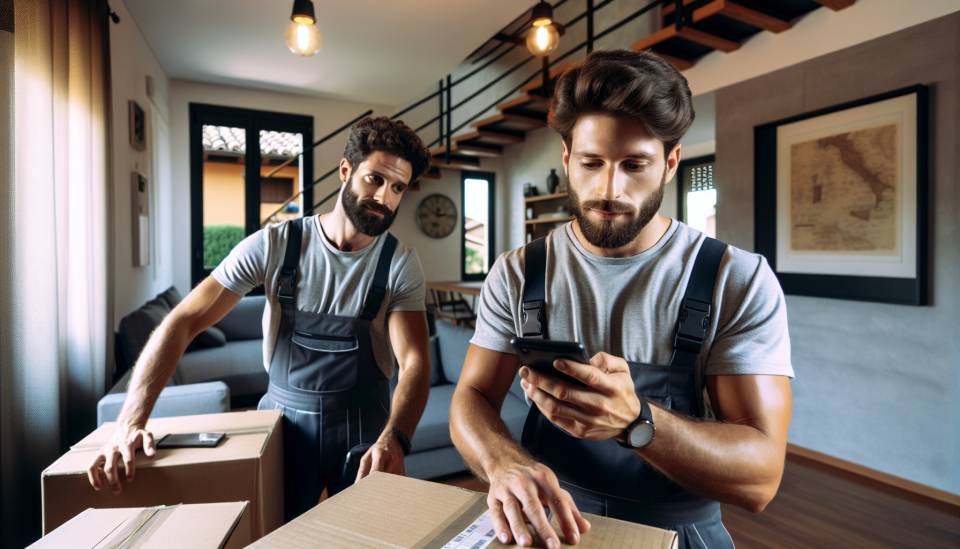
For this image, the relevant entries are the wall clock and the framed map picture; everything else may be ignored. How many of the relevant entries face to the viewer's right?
0

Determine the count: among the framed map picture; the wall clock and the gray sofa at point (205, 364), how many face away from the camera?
0

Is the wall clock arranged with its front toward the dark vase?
no

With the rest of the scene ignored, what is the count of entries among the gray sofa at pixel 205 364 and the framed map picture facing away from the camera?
0

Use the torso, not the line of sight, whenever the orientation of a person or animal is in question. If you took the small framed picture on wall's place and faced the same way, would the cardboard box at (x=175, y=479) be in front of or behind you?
in front

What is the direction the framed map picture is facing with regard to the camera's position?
facing the viewer and to the left of the viewer

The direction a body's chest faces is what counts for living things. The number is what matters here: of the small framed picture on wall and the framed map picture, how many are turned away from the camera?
0

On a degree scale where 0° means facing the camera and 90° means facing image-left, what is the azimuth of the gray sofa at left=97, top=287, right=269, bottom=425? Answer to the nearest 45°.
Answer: approximately 315°

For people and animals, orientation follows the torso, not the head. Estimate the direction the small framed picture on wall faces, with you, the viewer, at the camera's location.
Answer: facing the viewer and to the right of the viewer

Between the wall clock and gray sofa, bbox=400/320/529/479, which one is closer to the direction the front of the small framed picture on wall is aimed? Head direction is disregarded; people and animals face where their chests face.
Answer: the gray sofa

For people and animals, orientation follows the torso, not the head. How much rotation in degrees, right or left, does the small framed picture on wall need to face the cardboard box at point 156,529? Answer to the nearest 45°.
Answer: approximately 45° to its right

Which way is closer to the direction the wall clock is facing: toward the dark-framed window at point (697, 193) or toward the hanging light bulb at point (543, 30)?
the hanging light bulb

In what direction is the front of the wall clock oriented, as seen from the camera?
facing the viewer

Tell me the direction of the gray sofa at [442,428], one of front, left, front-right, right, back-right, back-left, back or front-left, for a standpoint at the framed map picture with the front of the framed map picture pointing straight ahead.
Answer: front

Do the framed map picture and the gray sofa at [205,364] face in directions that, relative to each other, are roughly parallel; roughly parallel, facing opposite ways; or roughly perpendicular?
roughly parallel, facing opposite ways

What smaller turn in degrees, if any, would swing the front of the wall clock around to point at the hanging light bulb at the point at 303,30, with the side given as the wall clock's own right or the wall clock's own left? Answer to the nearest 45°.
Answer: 0° — it already faces it

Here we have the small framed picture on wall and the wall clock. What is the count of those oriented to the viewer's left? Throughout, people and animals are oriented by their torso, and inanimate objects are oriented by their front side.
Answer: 0

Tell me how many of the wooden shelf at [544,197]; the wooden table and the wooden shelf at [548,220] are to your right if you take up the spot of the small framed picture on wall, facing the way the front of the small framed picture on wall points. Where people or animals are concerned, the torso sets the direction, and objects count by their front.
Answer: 0
